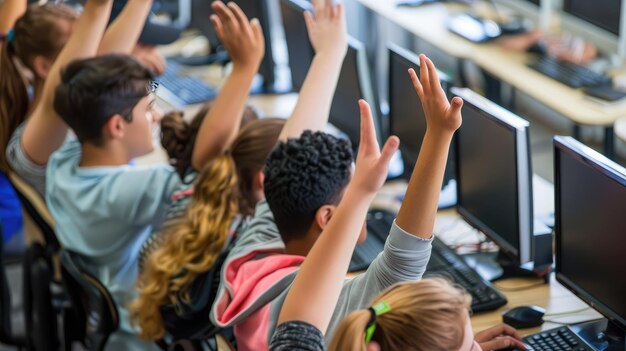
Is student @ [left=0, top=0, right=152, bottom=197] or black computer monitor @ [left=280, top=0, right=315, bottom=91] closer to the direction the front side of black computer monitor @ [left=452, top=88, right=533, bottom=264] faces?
the student

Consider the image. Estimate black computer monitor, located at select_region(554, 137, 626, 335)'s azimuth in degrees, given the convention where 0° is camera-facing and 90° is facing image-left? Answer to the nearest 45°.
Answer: approximately 45°

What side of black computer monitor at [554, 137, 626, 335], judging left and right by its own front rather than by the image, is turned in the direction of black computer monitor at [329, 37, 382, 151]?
right

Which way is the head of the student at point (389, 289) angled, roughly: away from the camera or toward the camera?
away from the camera

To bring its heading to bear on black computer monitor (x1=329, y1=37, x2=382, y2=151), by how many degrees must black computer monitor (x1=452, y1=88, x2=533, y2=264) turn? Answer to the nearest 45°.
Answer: approximately 90° to its right

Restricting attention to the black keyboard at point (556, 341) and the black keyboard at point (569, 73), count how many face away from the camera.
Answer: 0

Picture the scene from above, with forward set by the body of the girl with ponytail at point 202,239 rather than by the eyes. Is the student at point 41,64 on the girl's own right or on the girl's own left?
on the girl's own left

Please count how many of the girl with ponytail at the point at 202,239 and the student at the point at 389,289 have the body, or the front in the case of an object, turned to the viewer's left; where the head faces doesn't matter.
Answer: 0

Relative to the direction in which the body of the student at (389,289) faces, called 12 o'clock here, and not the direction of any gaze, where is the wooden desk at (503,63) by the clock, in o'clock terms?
The wooden desk is roughly at 11 o'clock from the student.

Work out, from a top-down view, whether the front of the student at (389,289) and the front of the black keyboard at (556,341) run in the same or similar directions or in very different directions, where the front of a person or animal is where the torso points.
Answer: very different directions

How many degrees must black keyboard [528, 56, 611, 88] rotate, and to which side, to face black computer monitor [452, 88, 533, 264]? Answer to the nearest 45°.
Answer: approximately 45° to its left

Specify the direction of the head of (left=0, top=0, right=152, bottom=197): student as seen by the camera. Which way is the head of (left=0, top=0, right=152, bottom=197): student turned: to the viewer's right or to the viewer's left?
to the viewer's right

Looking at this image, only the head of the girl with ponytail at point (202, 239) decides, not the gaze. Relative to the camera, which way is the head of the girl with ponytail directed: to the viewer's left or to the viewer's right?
to the viewer's right

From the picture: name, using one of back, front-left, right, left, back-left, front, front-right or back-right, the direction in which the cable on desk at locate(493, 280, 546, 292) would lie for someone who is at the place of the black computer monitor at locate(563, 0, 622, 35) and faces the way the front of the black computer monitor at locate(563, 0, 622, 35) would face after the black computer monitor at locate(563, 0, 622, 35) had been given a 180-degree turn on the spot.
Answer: back-right
